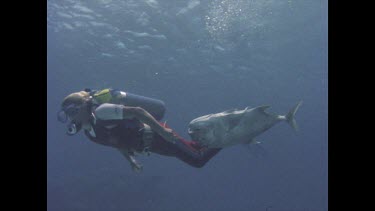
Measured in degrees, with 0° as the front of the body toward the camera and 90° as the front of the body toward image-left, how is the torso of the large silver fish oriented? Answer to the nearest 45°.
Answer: approximately 90°

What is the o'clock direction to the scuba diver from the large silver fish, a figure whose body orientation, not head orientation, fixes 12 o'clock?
The scuba diver is roughly at 11 o'clock from the large silver fish.
